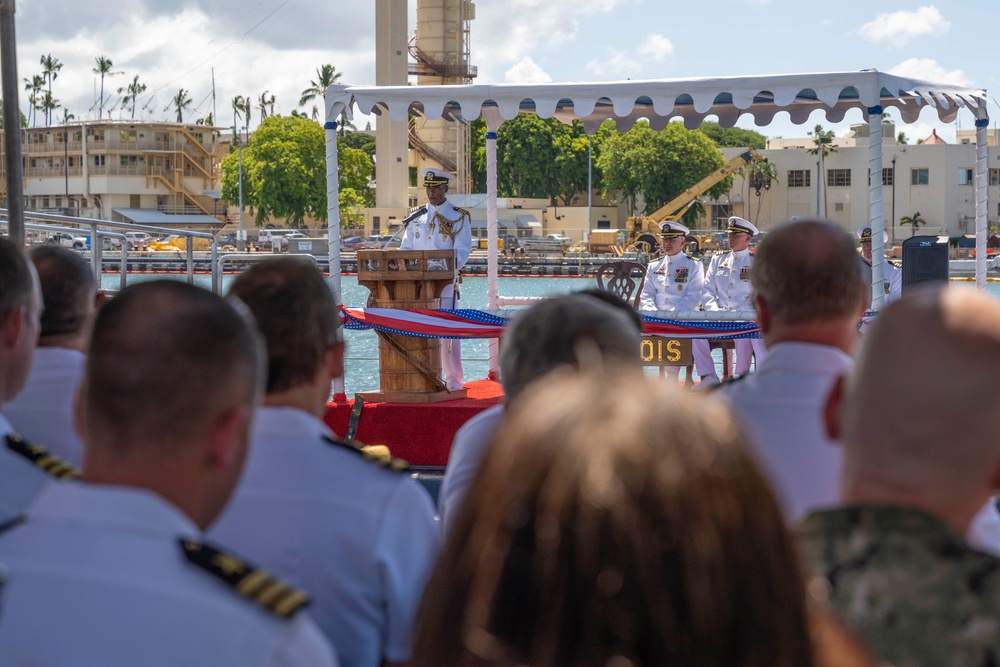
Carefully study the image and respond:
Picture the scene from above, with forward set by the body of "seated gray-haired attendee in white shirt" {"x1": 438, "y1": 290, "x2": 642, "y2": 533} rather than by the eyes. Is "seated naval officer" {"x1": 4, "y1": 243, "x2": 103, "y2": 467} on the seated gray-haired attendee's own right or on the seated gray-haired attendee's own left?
on the seated gray-haired attendee's own left

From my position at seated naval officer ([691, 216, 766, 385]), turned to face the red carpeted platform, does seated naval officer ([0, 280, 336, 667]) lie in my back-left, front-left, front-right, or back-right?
front-left

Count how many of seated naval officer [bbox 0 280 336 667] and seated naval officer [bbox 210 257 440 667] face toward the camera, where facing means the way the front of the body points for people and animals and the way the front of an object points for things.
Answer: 0

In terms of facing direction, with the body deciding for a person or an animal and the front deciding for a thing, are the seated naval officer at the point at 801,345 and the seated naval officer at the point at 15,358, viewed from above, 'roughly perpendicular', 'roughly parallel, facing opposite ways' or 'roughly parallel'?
roughly parallel

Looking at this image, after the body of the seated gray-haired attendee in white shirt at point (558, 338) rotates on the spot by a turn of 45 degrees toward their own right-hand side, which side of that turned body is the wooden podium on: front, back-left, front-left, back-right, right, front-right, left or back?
left

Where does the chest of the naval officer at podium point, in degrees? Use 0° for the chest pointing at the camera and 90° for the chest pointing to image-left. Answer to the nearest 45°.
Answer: approximately 45°

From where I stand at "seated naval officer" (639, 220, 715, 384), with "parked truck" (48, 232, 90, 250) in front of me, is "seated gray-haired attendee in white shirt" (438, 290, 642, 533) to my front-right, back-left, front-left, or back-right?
back-left

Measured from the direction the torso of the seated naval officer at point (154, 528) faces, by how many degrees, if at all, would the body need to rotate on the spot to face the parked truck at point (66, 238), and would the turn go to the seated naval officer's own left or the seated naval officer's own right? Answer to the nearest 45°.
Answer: approximately 45° to the seated naval officer's own left

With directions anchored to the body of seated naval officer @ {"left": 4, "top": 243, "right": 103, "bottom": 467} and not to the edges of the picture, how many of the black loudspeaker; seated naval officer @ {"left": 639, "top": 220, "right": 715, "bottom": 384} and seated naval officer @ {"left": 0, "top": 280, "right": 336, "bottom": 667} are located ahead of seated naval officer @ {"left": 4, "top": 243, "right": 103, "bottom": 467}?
2

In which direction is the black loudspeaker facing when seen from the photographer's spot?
facing the viewer

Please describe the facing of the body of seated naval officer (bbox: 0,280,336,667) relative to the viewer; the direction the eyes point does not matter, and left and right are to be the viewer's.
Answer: facing away from the viewer and to the right of the viewer

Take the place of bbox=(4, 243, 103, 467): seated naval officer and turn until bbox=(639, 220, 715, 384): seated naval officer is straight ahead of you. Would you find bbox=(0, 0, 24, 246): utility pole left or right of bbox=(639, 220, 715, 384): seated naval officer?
left

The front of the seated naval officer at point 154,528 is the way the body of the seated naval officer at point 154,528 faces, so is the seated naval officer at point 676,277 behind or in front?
in front

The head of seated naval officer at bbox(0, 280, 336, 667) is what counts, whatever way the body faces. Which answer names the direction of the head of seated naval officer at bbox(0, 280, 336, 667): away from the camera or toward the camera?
away from the camera

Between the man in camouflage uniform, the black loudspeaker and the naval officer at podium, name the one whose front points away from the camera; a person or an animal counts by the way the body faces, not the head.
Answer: the man in camouflage uniform

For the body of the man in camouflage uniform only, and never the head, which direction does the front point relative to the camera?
away from the camera

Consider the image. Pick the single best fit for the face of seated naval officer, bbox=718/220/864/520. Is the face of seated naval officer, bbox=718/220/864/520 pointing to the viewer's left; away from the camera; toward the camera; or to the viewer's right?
away from the camera

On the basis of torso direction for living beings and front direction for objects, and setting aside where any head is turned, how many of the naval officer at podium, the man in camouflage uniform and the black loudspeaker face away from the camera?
1

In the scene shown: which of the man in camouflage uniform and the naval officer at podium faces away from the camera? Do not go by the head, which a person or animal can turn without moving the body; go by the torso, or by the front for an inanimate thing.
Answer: the man in camouflage uniform

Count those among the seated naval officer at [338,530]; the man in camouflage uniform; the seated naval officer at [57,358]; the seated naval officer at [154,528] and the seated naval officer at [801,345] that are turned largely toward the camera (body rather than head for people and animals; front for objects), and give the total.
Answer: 0

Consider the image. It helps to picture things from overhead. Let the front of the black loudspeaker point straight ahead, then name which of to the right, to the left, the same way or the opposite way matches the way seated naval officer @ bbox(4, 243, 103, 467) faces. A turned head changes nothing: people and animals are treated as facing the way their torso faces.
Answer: the opposite way
